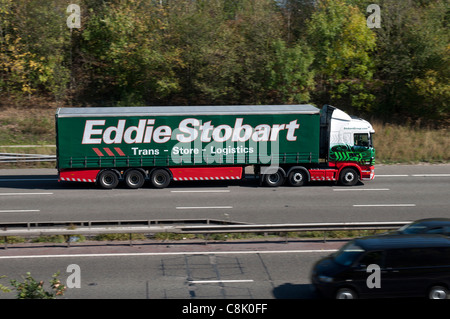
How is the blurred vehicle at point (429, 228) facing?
to the viewer's left

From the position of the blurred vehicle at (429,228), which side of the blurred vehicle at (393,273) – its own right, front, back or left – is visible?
right

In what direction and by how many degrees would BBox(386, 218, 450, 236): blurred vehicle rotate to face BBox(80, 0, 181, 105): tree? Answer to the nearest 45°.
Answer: approximately 45° to its right

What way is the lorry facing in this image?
to the viewer's right

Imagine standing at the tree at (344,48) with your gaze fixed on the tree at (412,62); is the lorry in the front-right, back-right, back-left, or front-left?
back-right

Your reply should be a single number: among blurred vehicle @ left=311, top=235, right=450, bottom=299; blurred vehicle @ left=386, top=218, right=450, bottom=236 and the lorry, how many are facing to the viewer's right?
1

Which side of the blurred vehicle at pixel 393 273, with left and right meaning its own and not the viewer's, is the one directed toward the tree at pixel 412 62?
right

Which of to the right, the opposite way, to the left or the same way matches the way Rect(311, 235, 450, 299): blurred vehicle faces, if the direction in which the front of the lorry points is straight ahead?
the opposite way

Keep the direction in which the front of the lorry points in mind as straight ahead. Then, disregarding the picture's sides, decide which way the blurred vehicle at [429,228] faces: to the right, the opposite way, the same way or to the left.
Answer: the opposite way

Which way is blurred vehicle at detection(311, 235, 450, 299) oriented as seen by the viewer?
to the viewer's left
